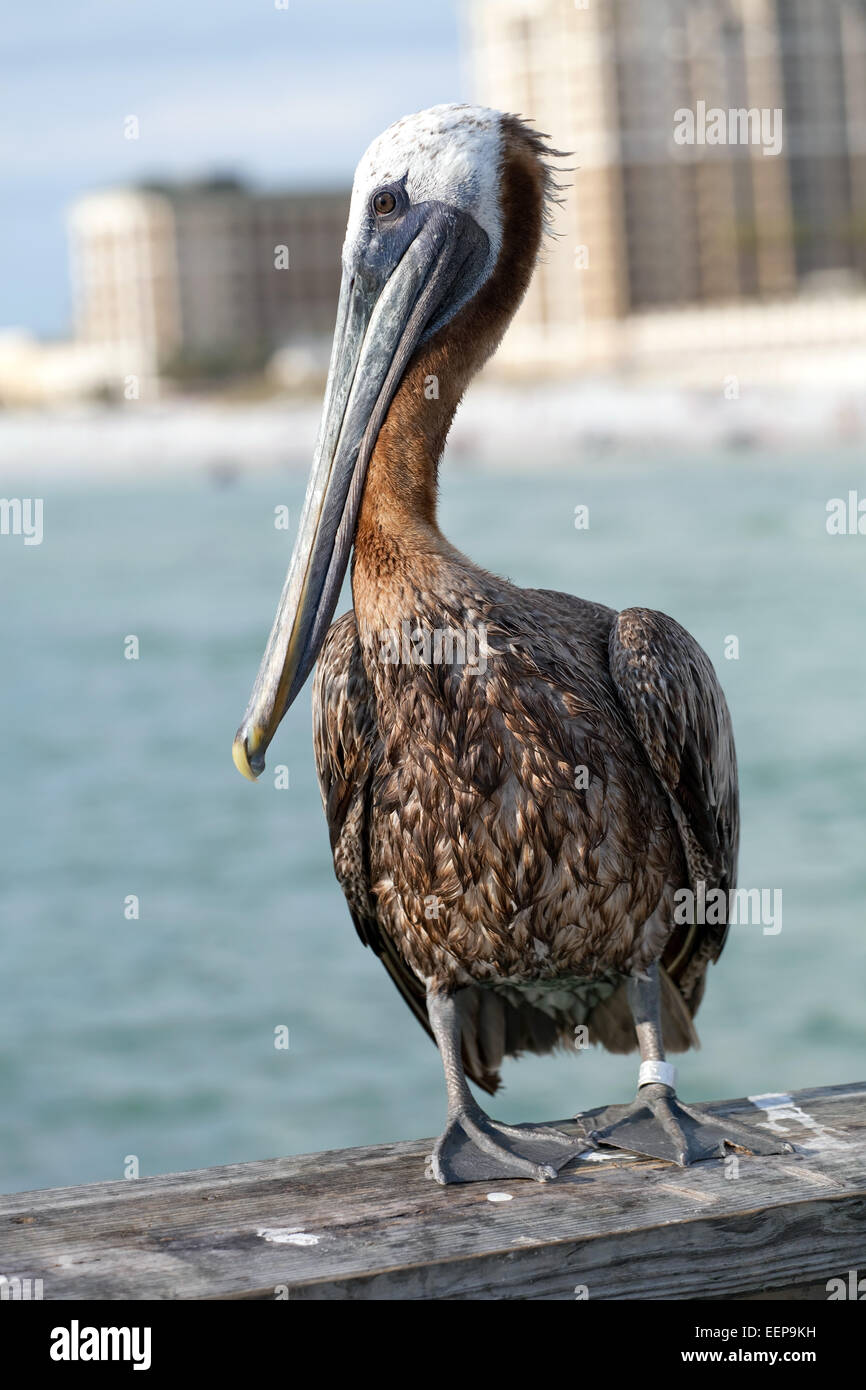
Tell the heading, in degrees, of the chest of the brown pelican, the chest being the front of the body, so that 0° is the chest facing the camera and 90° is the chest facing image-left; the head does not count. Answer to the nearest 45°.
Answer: approximately 45°
